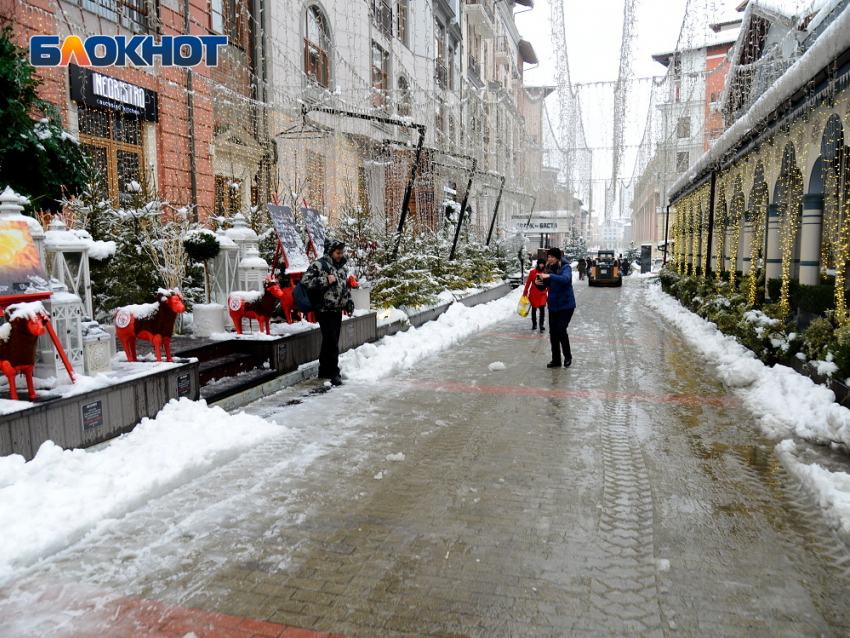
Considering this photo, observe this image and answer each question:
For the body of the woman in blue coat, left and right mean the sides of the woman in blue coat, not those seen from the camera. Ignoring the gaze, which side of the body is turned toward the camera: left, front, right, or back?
left

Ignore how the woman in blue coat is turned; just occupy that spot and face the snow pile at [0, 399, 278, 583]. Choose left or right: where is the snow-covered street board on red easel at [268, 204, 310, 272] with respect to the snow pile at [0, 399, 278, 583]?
right

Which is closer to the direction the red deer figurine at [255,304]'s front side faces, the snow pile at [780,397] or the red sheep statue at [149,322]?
the snow pile

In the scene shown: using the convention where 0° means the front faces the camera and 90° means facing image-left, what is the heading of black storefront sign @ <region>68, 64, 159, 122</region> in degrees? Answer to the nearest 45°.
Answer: approximately 315°

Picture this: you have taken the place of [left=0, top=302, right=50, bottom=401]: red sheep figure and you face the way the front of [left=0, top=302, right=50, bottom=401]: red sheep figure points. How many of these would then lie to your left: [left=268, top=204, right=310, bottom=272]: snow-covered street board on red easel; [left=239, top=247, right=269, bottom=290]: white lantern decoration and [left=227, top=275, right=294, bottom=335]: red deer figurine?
3

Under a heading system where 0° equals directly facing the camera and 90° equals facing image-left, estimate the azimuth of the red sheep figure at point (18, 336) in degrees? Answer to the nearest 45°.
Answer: approximately 315°

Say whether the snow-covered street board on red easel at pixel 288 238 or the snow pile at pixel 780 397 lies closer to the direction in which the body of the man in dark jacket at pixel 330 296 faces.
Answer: the snow pile

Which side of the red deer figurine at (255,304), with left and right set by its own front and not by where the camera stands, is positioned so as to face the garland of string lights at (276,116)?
left

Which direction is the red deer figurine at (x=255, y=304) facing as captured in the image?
to the viewer's right

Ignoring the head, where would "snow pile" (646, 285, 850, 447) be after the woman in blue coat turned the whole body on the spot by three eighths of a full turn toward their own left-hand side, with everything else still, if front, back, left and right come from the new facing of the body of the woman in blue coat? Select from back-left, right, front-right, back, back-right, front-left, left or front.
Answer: front
